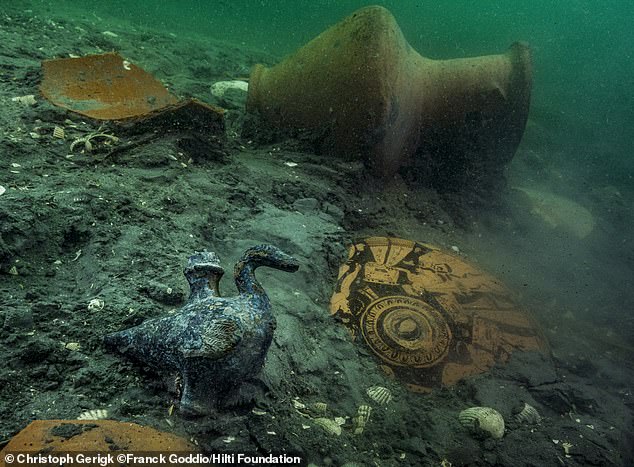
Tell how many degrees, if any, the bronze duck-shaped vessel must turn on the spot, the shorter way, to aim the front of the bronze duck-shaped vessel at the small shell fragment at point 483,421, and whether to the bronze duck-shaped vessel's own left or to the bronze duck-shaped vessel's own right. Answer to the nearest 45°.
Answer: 0° — it already faces it

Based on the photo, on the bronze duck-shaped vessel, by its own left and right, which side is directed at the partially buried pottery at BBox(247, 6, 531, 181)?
left

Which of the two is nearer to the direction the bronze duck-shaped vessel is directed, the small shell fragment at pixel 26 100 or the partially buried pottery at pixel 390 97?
the partially buried pottery

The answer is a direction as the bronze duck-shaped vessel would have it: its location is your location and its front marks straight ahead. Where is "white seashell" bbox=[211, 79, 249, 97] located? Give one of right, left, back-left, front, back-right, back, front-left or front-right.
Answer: left

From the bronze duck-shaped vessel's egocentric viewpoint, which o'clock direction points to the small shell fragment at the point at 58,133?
The small shell fragment is roughly at 8 o'clock from the bronze duck-shaped vessel.

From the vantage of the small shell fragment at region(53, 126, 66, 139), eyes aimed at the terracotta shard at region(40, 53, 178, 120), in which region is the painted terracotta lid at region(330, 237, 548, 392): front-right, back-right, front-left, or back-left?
back-right

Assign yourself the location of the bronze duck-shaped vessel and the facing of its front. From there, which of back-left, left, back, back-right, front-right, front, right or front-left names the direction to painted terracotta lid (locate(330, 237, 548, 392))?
front-left

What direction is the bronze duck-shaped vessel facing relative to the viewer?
to the viewer's right

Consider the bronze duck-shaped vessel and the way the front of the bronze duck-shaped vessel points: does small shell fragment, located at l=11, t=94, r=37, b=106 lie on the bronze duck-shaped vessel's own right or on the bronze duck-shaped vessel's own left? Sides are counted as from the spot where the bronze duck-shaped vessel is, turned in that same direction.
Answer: on the bronze duck-shaped vessel's own left
